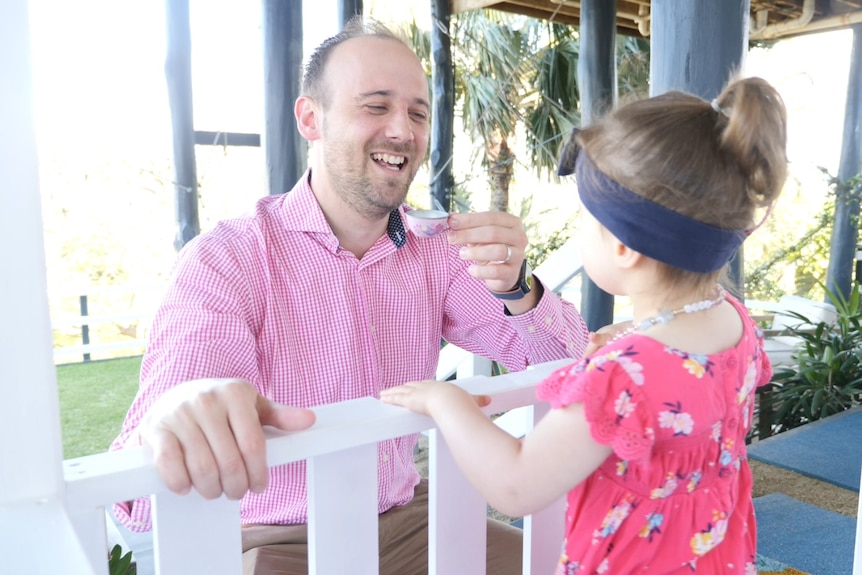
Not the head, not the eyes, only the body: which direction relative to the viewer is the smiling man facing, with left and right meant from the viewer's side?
facing the viewer and to the right of the viewer

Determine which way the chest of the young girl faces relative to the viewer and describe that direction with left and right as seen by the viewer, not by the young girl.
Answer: facing away from the viewer and to the left of the viewer

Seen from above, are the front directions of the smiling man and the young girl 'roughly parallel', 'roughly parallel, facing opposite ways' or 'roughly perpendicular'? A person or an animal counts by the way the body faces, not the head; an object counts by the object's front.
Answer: roughly parallel, facing opposite ways

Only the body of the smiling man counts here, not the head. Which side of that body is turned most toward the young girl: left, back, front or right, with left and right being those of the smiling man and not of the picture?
front

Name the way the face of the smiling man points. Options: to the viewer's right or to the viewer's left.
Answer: to the viewer's right

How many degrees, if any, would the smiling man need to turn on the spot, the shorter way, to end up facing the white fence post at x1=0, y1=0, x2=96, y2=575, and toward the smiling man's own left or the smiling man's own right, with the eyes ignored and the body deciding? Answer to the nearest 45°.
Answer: approximately 45° to the smiling man's own right

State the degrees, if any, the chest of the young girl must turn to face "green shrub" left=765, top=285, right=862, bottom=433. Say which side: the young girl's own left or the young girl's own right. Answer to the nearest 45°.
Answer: approximately 45° to the young girl's own right

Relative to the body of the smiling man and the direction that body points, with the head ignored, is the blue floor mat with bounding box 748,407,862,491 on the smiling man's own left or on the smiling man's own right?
on the smiling man's own left

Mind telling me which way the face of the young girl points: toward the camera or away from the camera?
away from the camera

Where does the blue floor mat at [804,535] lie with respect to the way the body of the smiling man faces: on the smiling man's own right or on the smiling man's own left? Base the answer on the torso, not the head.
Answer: on the smiling man's own left
